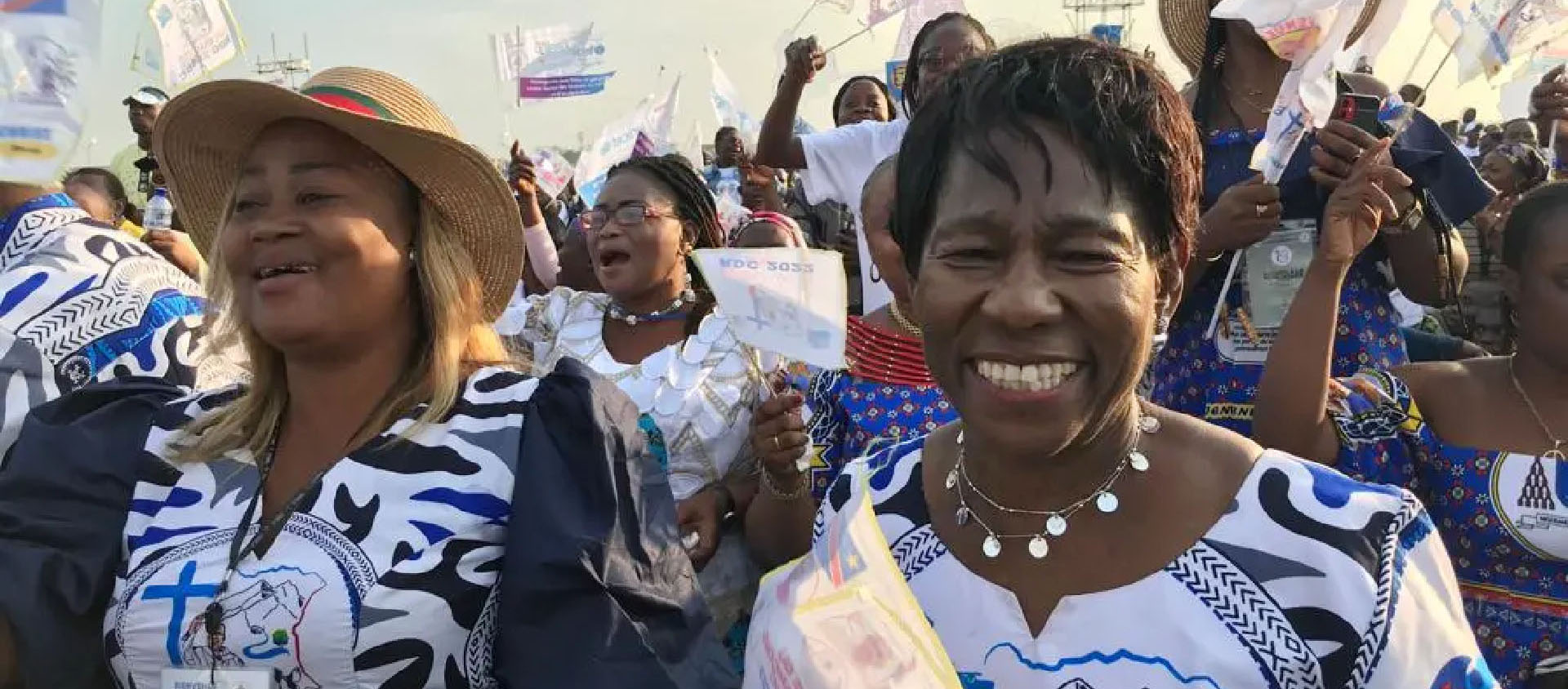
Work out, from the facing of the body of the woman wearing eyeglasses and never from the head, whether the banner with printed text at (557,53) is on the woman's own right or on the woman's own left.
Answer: on the woman's own right

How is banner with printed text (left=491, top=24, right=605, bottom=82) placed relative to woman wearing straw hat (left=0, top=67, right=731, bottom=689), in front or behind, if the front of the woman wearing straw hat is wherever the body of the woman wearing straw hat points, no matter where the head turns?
behind

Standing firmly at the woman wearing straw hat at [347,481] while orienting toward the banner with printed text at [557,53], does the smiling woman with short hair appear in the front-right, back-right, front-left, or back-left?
back-right

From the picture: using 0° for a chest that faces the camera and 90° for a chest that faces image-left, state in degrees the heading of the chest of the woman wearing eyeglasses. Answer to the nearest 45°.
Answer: approximately 45°

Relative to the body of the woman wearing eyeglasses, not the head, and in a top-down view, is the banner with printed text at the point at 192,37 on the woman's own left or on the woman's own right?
on the woman's own right

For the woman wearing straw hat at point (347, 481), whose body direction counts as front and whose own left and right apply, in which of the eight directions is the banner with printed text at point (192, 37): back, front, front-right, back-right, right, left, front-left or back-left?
back-right

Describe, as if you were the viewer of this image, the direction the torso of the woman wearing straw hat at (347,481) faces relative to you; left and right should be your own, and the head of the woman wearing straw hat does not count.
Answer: facing the viewer and to the left of the viewer

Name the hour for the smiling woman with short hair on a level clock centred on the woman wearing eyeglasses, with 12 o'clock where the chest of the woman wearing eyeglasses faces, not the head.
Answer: The smiling woman with short hair is roughly at 10 o'clock from the woman wearing eyeglasses.

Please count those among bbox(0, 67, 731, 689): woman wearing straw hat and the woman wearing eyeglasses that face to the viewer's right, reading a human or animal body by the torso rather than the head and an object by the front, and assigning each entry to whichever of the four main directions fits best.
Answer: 0
